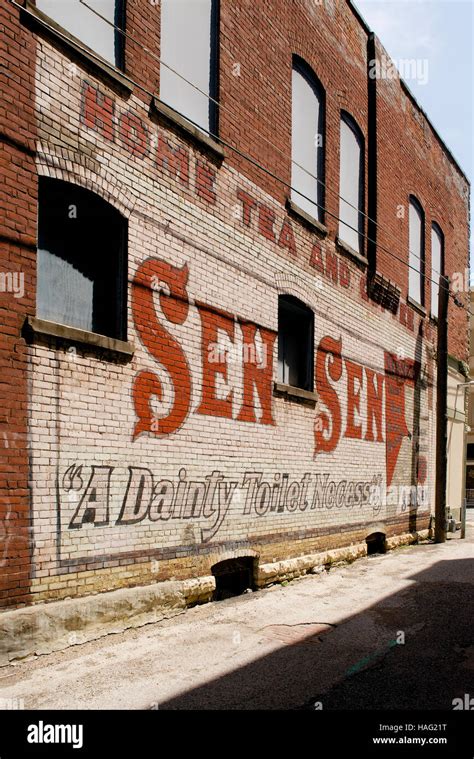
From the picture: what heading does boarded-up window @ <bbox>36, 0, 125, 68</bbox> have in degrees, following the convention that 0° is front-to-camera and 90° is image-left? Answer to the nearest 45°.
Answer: approximately 315°

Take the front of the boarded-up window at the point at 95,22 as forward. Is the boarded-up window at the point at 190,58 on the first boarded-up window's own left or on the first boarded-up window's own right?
on the first boarded-up window's own left

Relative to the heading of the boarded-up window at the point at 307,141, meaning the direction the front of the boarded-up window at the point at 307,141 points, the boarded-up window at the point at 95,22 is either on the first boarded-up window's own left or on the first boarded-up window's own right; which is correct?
on the first boarded-up window's own right
